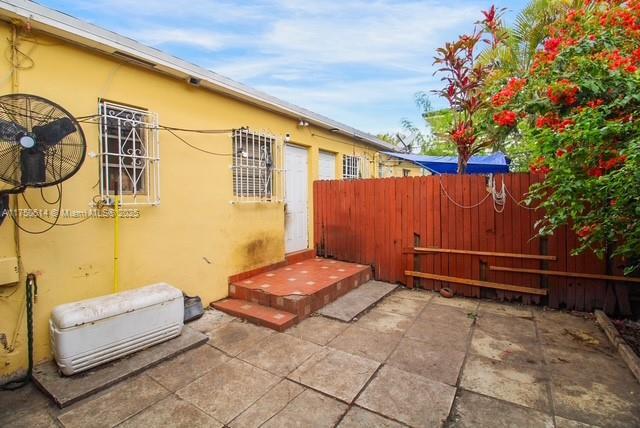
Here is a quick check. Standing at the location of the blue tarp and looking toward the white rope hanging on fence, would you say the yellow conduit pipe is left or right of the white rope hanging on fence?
right

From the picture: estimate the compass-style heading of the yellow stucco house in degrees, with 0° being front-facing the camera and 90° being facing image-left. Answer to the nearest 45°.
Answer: approximately 315°

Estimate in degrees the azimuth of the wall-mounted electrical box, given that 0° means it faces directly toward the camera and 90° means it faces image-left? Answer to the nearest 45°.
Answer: approximately 315°

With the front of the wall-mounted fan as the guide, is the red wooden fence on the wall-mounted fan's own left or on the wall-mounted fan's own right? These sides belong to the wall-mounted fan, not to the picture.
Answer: on the wall-mounted fan's own left

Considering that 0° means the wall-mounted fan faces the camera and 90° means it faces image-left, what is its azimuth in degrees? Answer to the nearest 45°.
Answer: approximately 0°

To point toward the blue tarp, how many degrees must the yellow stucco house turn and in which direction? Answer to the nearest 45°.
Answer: approximately 45° to its left

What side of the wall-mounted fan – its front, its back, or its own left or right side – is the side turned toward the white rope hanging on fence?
left

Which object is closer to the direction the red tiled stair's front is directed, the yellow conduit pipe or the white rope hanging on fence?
the yellow conduit pipe

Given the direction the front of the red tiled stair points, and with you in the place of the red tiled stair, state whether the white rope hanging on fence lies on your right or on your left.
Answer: on your left
